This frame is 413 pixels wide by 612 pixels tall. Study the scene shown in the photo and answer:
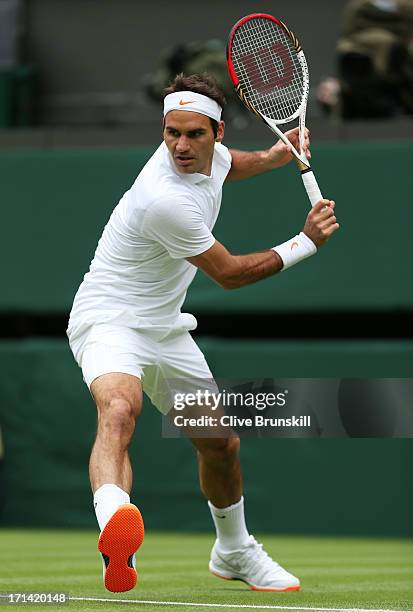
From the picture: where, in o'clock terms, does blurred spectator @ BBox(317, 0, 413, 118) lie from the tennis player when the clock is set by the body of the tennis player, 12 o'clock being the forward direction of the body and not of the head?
The blurred spectator is roughly at 8 o'clock from the tennis player.

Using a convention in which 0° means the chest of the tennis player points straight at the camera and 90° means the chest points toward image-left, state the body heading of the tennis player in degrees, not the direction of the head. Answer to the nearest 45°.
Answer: approximately 315°

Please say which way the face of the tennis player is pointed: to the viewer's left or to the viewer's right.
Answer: to the viewer's left
